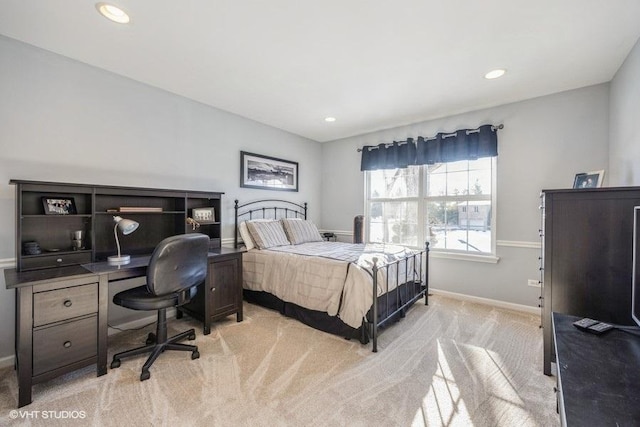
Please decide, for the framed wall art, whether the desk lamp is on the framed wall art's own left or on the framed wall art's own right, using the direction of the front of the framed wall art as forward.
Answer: on the framed wall art's own right

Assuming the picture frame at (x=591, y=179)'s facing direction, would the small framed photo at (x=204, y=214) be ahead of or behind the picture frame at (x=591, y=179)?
ahead

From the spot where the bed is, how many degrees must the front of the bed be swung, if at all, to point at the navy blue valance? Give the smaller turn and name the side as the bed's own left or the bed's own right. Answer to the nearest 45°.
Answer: approximately 90° to the bed's own left

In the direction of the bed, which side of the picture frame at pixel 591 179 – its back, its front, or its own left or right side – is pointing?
front

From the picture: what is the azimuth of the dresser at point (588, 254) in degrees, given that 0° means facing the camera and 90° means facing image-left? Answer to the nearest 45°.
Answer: approximately 90°

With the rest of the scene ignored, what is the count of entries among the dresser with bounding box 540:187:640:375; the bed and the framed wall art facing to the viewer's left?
1

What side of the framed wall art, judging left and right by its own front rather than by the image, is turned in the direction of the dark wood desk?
right
